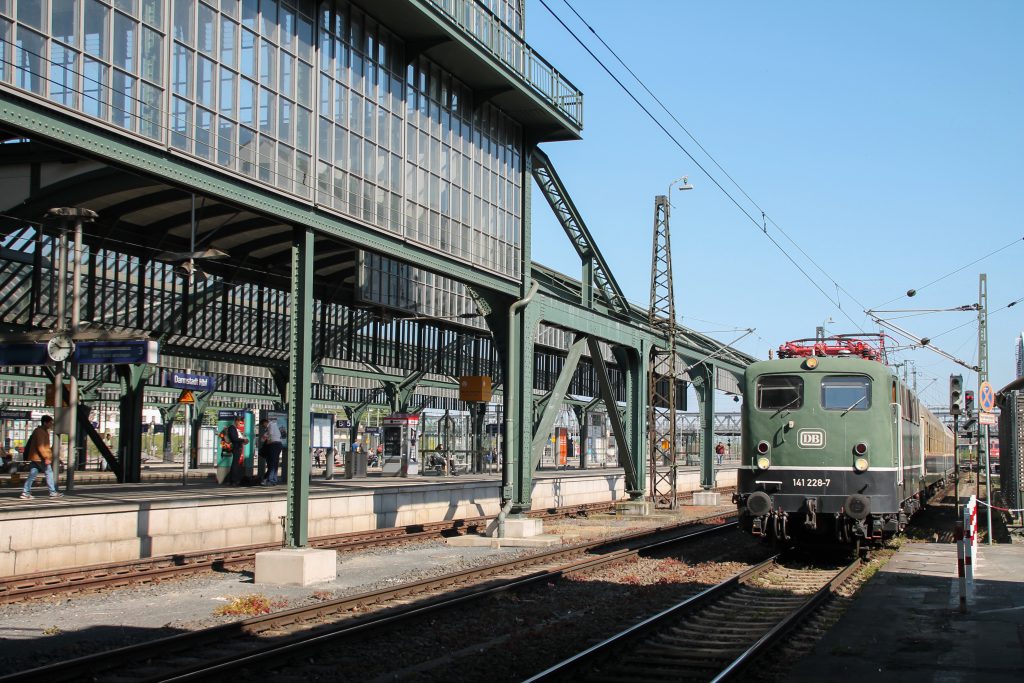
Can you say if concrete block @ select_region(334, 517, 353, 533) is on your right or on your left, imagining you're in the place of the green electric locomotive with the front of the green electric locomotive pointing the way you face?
on your right

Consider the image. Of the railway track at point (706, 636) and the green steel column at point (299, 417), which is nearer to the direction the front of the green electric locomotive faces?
the railway track

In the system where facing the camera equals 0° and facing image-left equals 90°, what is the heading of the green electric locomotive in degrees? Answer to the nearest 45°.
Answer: approximately 0°

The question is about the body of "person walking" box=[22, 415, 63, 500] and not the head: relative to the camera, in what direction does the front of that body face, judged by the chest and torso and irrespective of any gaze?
to the viewer's right

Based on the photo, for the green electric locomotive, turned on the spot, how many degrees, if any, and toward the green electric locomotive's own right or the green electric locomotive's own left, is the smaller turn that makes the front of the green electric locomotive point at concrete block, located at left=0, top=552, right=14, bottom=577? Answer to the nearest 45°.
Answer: approximately 45° to the green electric locomotive's own right

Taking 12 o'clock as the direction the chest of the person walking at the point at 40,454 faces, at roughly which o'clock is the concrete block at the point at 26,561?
The concrete block is roughly at 3 o'clock from the person walking.

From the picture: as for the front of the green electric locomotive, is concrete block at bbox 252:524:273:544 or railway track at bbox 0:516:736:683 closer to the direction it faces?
the railway track

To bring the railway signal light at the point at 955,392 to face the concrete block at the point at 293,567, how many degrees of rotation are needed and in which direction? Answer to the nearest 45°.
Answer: approximately 45° to its right

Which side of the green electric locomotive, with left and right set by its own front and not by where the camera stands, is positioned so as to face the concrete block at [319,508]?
right

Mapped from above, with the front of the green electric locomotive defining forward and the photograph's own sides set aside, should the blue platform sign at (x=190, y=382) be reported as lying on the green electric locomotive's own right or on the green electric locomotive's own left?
on the green electric locomotive's own right

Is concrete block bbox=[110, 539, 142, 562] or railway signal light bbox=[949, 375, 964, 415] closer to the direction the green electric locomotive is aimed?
the concrete block

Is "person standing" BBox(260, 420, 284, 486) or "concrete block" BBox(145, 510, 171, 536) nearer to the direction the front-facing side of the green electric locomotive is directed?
the concrete block
